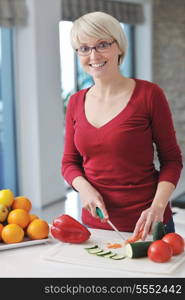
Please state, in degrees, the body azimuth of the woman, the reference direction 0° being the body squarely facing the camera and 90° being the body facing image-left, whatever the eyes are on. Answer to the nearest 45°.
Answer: approximately 45°

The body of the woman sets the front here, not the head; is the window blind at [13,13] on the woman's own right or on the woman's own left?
on the woman's own right

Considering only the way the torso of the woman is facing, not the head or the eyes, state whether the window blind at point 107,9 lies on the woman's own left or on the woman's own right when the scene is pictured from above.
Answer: on the woman's own right
